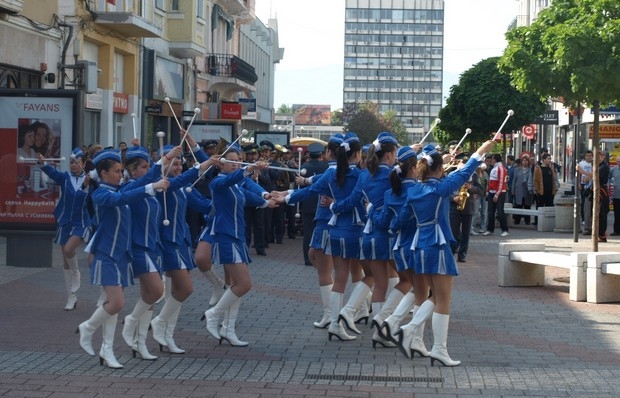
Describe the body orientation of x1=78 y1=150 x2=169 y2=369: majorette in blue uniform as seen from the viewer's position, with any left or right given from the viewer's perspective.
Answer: facing to the right of the viewer

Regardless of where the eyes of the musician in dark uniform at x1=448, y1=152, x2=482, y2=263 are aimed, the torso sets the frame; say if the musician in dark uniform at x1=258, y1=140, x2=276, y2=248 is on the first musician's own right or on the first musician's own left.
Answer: on the first musician's own right

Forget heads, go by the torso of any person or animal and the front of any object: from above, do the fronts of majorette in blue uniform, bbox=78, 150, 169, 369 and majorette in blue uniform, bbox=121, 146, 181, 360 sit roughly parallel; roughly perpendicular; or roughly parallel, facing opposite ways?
roughly parallel

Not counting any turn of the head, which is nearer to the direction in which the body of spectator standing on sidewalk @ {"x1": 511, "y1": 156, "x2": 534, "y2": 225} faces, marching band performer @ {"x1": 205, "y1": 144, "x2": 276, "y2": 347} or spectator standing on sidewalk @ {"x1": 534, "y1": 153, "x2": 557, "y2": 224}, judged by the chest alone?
the marching band performer

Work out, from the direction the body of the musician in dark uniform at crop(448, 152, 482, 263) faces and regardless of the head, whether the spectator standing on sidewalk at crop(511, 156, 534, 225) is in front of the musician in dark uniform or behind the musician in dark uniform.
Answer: behind

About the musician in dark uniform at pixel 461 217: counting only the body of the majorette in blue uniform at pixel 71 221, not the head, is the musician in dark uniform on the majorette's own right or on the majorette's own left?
on the majorette's own left

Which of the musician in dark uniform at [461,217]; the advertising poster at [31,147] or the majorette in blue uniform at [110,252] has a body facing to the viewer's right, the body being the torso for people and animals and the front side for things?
the majorette in blue uniform

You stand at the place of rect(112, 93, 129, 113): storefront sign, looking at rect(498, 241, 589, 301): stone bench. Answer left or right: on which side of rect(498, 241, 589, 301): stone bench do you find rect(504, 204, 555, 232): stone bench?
left

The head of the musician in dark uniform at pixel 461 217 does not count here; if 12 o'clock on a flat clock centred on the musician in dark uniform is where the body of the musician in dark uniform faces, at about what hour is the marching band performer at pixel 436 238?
The marching band performer is roughly at 12 o'clock from the musician in dark uniform.

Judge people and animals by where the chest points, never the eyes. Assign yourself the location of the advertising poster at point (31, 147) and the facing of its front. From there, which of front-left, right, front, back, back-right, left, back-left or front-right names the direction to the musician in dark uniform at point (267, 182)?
back-left

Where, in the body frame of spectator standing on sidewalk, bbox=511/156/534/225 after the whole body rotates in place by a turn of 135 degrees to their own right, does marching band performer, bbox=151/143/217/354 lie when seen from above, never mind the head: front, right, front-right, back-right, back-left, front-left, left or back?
back-left

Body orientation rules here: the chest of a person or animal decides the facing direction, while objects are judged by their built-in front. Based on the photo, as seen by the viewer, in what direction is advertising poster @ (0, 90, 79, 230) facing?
toward the camera

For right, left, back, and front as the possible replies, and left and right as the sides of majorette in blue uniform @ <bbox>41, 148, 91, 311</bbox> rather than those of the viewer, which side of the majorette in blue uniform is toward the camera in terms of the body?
front

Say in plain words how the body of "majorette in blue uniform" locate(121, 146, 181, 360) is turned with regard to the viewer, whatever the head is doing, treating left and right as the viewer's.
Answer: facing to the right of the viewer

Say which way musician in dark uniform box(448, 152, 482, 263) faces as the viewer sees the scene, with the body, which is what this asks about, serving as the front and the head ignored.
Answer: toward the camera

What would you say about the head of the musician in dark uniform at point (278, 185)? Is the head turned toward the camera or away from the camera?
toward the camera
